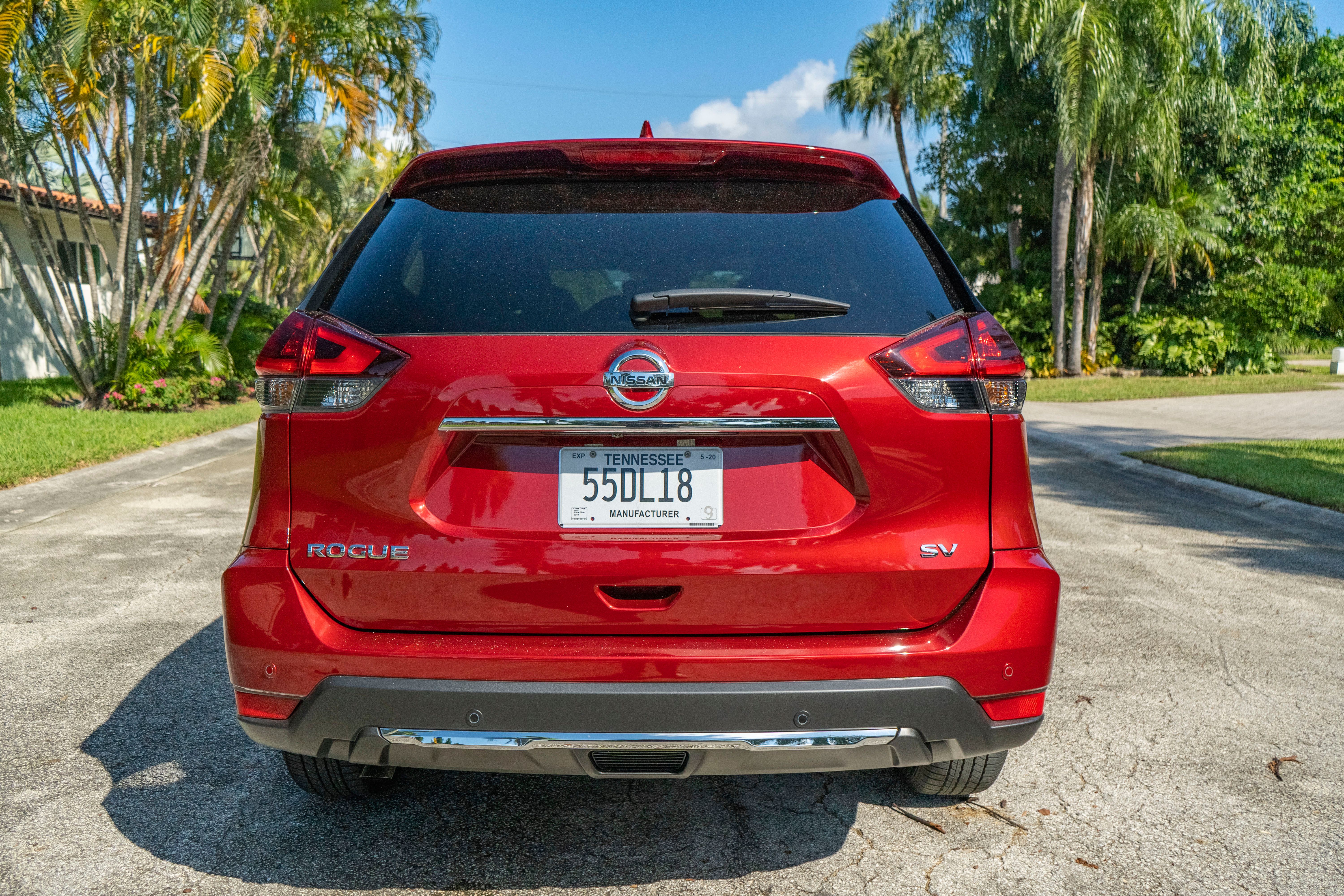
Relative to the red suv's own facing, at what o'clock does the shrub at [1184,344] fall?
The shrub is roughly at 1 o'clock from the red suv.

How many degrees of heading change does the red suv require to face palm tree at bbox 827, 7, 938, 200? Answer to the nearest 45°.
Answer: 0° — it already faces it

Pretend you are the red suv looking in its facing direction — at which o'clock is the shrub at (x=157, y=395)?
The shrub is roughly at 11 o'clock from the red suv.

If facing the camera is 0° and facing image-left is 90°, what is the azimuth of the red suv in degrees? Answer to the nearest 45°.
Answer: approximately 180°

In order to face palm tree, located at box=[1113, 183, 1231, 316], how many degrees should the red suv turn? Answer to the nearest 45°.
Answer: approximately 45° to its right

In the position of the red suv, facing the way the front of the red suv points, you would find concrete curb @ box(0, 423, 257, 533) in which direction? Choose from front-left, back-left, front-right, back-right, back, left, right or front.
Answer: front-left

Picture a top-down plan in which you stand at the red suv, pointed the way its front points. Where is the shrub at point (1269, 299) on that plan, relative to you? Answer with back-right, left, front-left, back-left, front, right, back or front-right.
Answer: front-right

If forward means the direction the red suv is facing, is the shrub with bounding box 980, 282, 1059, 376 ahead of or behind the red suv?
ahead

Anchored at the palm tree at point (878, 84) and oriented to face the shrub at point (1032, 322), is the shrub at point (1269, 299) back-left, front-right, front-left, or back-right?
front-left

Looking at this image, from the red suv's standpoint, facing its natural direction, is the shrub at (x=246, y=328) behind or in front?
in front

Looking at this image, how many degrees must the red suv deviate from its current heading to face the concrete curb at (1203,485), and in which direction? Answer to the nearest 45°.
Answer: approximately 45° to its right
